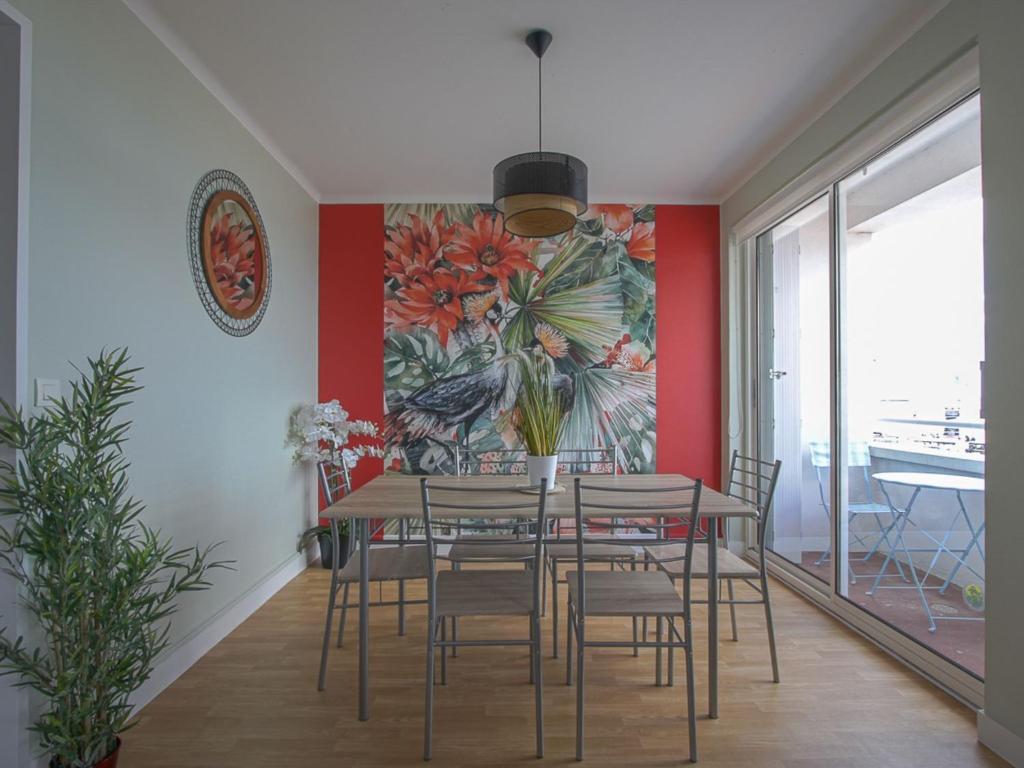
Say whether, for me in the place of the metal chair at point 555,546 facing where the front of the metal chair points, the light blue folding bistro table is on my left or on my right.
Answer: on my left

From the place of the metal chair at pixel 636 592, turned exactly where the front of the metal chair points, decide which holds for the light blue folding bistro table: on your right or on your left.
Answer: on your right

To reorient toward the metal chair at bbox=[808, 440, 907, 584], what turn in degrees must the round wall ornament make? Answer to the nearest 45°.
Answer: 0° — it already faces it

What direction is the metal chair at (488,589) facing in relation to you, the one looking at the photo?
facing away from the viewer

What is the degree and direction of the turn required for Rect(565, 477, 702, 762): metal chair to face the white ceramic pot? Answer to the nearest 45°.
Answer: approximately 45° to its left

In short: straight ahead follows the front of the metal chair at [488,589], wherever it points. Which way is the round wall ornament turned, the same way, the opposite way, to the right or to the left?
to the right

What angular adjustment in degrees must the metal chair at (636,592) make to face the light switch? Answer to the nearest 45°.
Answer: approximately 90° to its left

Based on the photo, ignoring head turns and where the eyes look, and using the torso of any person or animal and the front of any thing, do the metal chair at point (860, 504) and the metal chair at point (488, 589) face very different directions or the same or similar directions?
very different directions

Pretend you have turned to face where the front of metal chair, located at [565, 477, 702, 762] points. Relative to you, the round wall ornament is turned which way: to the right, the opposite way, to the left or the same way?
to the right

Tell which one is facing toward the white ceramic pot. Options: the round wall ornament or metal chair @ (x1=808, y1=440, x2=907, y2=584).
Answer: the round wall ornament

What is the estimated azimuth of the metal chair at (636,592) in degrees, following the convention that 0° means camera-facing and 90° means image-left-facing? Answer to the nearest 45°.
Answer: approximately 180°
